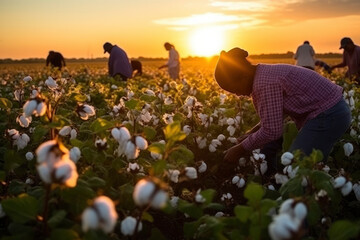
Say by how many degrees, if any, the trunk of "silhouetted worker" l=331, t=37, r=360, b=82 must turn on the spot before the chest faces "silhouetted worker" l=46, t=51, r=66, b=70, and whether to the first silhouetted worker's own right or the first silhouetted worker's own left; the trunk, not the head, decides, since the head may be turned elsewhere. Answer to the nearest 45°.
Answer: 0° — they already face them

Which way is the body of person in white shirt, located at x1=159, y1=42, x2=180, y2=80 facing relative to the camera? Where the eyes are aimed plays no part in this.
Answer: to the viewer's left

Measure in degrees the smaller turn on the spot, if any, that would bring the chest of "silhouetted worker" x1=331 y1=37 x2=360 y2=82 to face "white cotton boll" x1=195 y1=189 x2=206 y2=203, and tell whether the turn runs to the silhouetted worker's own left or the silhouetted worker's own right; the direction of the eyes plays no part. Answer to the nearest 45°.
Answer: approximately 90° to the silhouetted worker's own left

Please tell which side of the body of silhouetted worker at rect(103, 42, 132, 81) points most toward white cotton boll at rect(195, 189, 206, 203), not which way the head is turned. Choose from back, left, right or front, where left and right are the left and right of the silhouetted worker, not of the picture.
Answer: left

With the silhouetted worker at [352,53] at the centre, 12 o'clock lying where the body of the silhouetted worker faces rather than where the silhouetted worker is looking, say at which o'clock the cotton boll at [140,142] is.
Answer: The cotton boll is roughly at 9 o'clock from the silhouetted worker.

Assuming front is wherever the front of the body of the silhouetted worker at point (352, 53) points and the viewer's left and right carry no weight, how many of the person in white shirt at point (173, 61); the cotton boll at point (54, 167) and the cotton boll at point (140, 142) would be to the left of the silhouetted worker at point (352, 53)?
2

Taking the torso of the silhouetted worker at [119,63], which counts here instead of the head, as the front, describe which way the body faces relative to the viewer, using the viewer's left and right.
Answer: facing to the left of the viewer

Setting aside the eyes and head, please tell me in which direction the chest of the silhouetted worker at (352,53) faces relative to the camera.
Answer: to the viewer's left

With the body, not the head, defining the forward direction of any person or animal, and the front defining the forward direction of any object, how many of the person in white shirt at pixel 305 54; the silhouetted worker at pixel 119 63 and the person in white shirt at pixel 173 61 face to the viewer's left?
2
